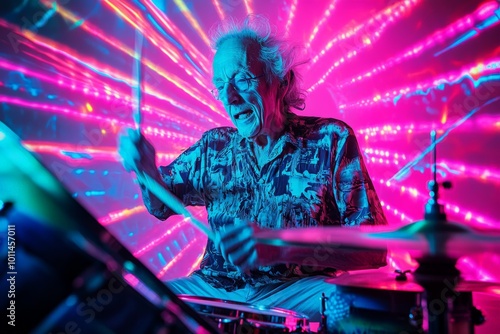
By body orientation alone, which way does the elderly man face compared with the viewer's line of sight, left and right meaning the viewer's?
facing the viewer and to the left of the viewer

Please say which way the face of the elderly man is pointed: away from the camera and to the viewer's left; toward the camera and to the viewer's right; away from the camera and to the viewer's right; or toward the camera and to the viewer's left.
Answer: toward the camera and to the viewer's left

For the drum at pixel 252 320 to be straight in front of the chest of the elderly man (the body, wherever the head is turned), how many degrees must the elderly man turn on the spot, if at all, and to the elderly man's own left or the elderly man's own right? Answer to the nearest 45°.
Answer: approximately 45° to the elderly man's own left
